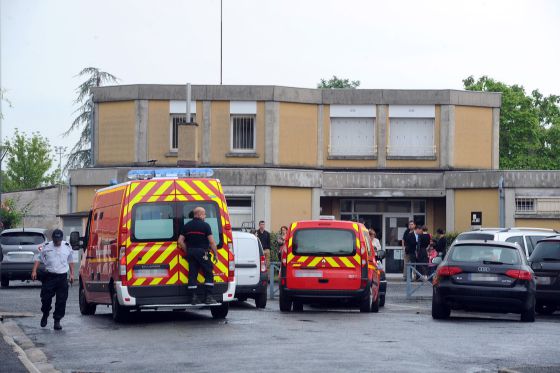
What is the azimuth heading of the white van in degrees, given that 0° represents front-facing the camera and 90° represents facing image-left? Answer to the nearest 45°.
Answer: approximately 180°

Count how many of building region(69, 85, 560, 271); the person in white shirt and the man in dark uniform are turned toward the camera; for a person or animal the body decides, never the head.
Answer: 2

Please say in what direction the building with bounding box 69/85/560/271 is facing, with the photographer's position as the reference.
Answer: facing the viewer

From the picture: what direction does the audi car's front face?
away from the camera

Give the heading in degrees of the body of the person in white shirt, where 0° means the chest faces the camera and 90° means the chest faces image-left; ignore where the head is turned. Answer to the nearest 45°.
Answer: approximately 0°

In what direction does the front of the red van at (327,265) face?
away from the camera

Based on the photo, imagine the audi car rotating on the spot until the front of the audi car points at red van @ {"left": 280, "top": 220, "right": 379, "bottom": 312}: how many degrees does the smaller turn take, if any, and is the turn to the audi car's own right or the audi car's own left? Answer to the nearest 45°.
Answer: approximately 90° to the audi car's own left

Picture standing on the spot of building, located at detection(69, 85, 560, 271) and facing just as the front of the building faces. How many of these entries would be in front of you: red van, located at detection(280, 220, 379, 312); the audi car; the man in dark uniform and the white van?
4

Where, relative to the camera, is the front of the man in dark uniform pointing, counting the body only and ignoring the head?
away from the camera

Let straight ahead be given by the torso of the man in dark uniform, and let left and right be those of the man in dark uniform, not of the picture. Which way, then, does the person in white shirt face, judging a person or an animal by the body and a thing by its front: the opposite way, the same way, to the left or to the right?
the opposite way
